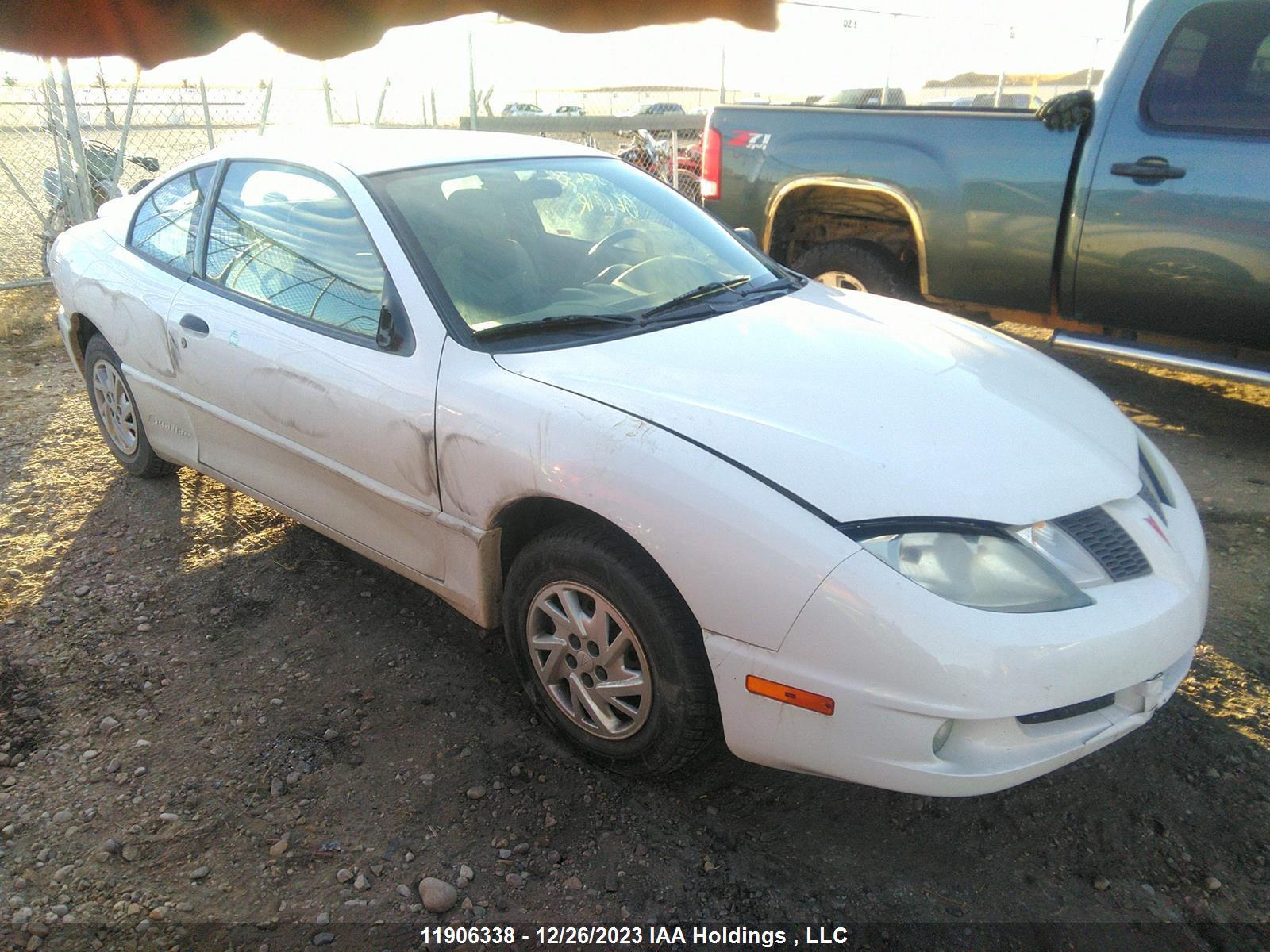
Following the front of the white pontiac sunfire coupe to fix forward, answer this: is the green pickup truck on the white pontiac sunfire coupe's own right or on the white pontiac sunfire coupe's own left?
on the white pontiac sunfire coupe's own left

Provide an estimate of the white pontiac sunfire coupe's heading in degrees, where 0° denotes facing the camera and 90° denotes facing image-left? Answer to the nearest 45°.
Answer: approximately 315°

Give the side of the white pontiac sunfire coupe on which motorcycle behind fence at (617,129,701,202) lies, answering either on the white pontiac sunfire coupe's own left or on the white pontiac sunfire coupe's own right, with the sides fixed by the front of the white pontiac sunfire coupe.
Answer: on the white pontiac sunfire coupe's own left
